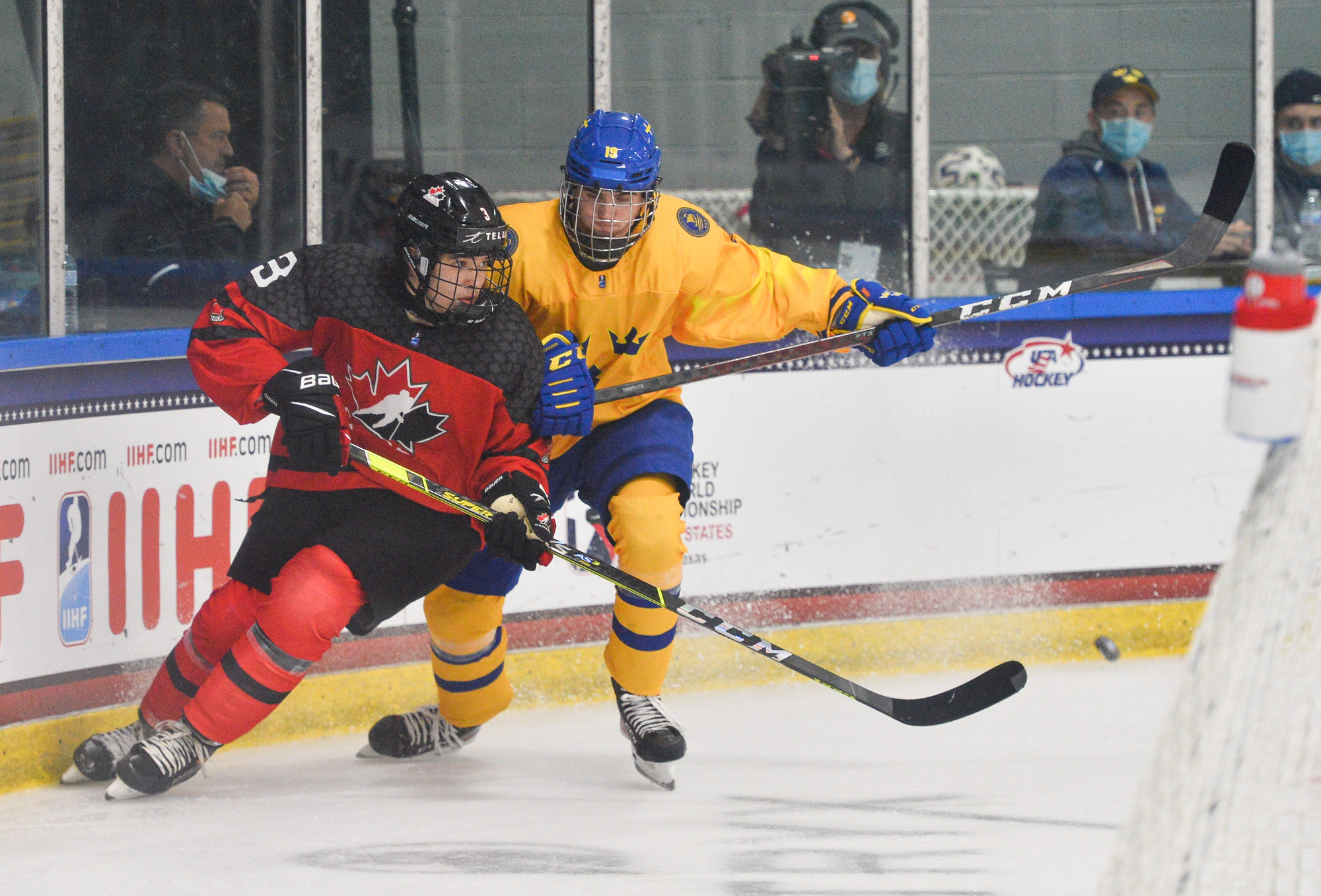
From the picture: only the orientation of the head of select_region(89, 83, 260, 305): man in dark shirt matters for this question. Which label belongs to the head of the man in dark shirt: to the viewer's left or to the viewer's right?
to the viewer's right

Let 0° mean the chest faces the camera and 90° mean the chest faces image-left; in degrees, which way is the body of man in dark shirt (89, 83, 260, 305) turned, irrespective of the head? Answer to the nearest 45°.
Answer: approximately 270°

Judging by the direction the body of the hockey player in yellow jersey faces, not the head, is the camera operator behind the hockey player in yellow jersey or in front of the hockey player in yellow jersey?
behind

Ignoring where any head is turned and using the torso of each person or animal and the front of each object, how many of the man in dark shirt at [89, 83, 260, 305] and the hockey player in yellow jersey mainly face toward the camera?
1

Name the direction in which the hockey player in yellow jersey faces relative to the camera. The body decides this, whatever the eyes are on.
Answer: toward the camera

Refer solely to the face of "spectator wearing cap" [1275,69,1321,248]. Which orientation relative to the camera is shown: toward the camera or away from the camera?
toward the camera

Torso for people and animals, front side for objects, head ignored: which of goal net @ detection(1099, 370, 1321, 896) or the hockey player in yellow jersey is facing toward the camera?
the hockey player in yellow jersey

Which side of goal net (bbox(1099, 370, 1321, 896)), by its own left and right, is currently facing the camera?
right

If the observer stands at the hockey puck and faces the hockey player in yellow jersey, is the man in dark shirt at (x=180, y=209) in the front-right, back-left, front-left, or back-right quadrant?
front-right

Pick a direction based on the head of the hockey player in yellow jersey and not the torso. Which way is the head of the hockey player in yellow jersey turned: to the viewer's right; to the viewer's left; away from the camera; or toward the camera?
toward the camera

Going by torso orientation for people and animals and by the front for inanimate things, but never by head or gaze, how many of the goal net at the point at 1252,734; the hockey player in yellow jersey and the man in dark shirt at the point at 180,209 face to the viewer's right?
2
